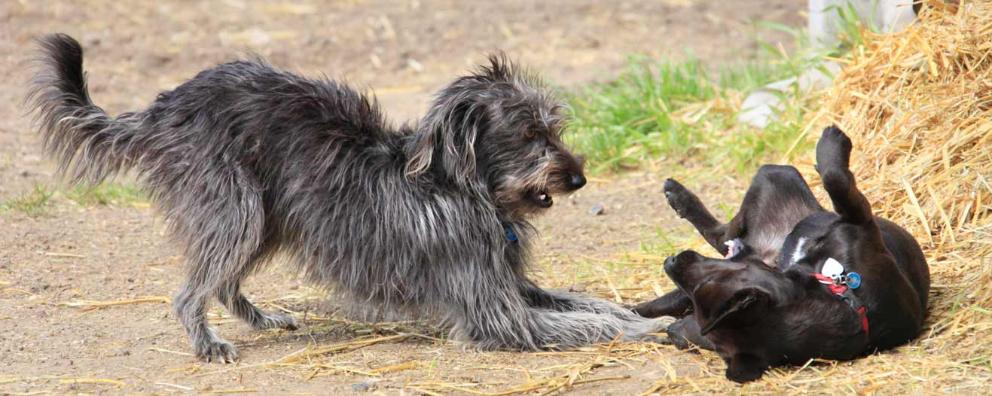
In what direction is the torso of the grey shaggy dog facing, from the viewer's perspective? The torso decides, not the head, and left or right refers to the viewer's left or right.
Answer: facing to the right of the viewer

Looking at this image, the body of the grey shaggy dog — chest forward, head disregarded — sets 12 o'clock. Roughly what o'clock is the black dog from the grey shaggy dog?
The black dog is roughly at 1 o'clock from the grey shaggy dog.

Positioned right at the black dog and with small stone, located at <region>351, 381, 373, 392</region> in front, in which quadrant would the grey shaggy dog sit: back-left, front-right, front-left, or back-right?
front-right
